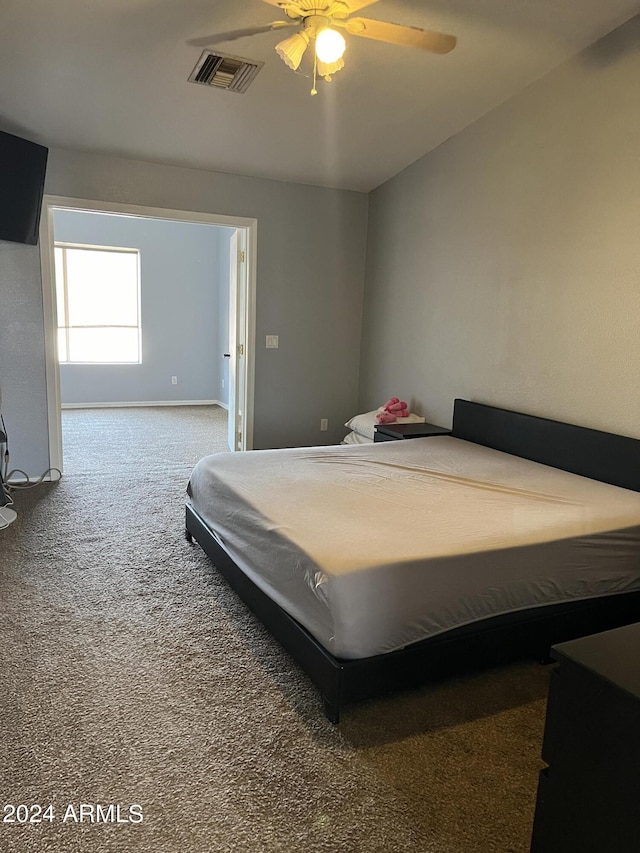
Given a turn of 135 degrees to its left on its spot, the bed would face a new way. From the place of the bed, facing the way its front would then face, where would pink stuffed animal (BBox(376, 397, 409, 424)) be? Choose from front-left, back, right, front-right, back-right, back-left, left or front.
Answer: left

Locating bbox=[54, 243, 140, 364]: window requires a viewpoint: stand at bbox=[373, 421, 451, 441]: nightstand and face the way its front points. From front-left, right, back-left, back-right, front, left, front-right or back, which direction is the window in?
right

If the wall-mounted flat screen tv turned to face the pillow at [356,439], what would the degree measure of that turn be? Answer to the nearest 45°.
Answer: approximately 45° to its left

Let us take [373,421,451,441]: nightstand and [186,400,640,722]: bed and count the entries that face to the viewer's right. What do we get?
0

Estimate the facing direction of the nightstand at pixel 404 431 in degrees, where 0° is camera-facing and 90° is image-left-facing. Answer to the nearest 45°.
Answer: approximately 45°

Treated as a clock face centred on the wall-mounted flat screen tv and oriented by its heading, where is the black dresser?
The black dresser is roughly at 1 o'clock from the wall-mounted flat screen tv.

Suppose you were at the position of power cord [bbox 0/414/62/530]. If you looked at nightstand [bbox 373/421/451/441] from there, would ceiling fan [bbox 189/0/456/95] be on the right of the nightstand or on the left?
right

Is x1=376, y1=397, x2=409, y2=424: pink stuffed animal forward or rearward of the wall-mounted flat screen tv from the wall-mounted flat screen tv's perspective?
forward

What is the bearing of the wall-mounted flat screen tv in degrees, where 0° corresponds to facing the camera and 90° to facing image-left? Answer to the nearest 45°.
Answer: approximately 315°

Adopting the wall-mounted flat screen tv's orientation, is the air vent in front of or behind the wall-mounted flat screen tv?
in front

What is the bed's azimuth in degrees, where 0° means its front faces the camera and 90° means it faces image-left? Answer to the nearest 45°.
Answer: approximately 45°

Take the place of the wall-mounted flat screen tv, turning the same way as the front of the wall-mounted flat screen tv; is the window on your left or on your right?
on your left

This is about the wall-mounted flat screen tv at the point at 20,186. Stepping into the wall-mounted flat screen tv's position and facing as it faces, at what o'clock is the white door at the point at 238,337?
The white door is roughly at 10 o'clock from the wall-mounted flat screen tv.

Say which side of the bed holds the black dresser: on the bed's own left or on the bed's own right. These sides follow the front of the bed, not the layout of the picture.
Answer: on the bed's own left
